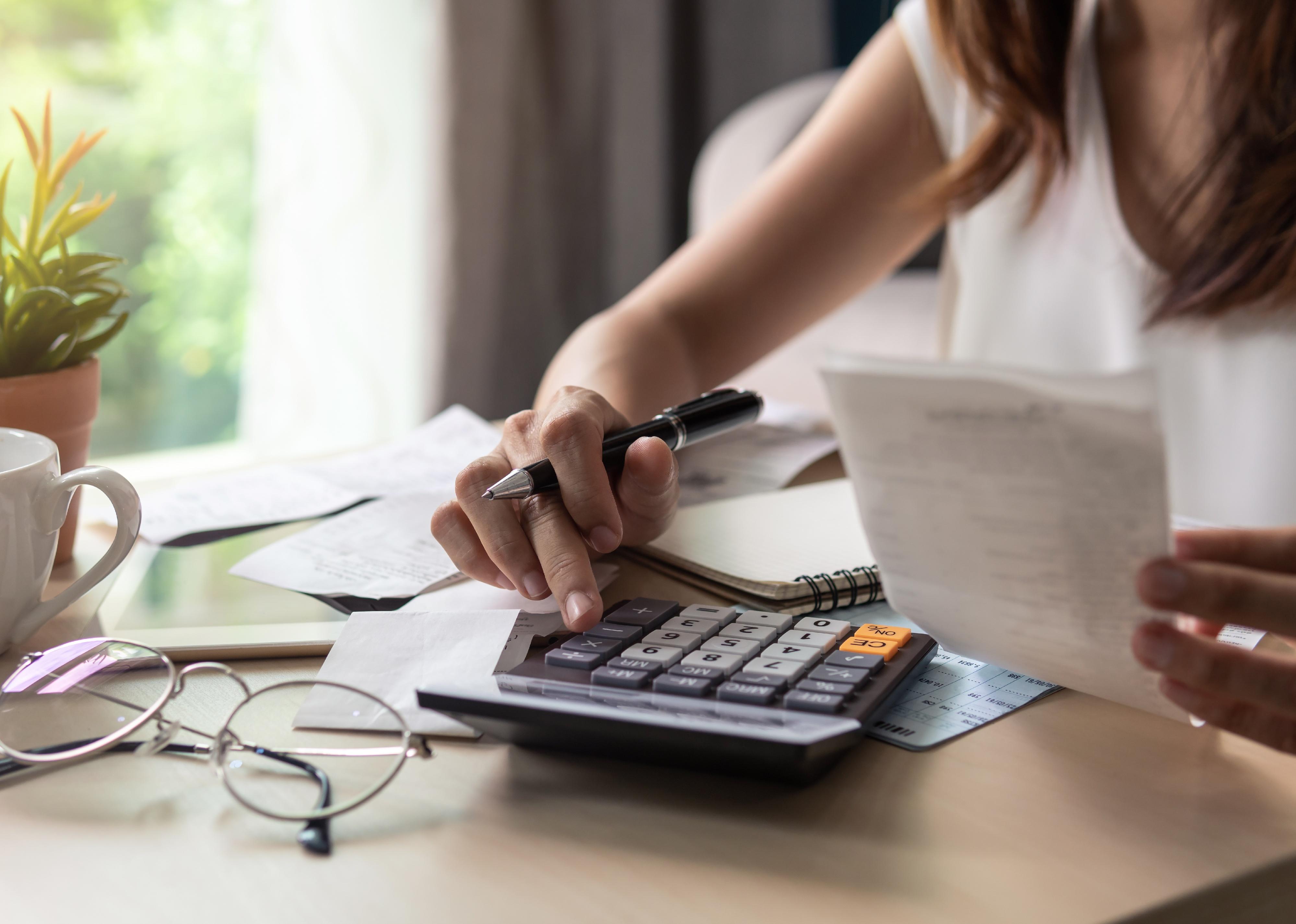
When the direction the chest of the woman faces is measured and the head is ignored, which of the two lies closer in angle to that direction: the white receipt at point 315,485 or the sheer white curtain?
the white receipt

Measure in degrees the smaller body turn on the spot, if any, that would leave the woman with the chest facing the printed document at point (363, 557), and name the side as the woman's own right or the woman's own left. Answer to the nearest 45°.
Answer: approximately 45° to the woman's own right

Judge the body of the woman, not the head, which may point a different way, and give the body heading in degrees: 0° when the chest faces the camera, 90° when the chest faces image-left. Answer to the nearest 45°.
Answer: approximately 0°

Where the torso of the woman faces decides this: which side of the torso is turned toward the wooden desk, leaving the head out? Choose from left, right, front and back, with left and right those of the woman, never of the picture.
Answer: front
